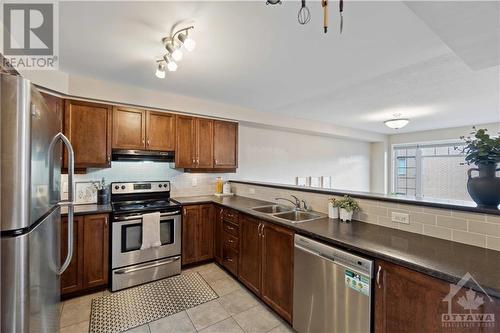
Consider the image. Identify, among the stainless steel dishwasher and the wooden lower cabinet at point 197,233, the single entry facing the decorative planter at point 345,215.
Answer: the wooden lower cabinet

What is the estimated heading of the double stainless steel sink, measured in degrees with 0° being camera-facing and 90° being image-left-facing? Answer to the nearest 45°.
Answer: approximately 45°

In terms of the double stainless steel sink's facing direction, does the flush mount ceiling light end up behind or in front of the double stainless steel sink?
behind

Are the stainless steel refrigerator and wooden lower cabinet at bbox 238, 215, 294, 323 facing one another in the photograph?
yes

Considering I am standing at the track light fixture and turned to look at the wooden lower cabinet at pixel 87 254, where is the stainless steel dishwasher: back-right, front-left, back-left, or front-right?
back-right

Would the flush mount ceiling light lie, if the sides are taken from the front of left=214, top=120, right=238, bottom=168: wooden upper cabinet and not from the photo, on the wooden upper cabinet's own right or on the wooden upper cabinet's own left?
on the wooden upper cabinet's own left

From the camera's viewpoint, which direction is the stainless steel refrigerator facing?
to the viewer's right

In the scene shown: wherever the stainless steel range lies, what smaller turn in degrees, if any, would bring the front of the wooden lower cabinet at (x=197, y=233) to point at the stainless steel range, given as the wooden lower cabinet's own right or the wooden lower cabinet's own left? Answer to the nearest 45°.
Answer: approximately 135° to the wooden lower cabinet's own right

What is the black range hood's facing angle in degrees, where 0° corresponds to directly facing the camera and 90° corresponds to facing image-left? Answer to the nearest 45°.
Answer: approximately 0°
